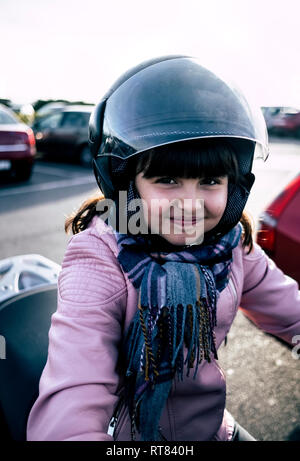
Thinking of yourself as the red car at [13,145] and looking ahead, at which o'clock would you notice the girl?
The girl is roughly at 6 o'clock from the red car.

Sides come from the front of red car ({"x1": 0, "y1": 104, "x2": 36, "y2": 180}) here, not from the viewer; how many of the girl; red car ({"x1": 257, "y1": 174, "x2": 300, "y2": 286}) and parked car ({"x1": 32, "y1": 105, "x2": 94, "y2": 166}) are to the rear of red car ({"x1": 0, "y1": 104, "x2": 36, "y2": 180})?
2

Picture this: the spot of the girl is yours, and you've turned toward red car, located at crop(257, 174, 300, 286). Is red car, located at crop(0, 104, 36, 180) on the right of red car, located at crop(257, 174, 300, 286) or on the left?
left

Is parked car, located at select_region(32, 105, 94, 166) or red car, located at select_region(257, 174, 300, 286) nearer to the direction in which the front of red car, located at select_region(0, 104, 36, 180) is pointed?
the parked car

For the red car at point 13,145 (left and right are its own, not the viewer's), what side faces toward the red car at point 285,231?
back

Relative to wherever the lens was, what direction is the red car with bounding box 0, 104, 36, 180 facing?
facing away from the viewer

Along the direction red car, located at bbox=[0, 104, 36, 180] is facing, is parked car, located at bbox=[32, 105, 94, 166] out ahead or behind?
ahead
